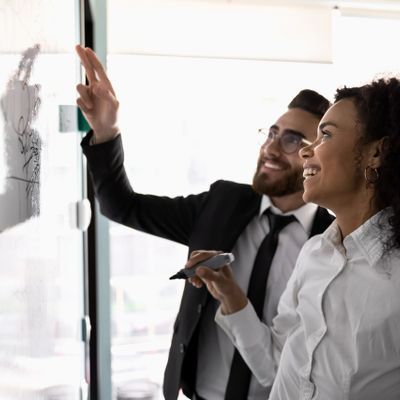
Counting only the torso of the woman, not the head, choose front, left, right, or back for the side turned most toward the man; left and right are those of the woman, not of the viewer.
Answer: right

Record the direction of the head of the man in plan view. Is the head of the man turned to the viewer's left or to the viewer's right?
to the viewer's left

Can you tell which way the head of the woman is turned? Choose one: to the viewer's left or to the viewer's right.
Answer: to the viewer's left

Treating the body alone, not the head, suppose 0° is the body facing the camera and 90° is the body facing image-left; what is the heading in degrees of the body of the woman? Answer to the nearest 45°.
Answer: approximately 45°
